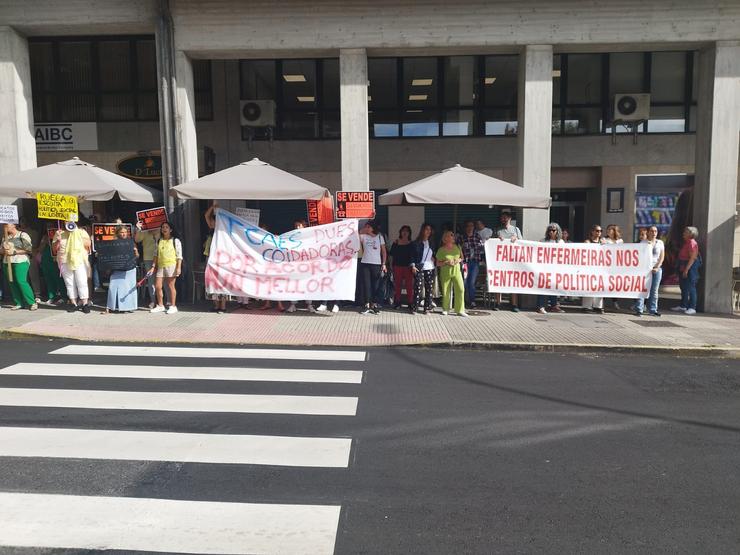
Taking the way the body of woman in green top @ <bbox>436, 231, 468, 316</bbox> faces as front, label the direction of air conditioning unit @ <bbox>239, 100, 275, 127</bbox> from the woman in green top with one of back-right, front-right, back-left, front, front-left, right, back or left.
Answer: back-right

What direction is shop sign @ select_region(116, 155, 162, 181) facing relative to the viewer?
toward the camera

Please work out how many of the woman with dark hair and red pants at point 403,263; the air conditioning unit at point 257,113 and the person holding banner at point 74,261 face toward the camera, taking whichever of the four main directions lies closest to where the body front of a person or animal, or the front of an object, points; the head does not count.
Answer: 3

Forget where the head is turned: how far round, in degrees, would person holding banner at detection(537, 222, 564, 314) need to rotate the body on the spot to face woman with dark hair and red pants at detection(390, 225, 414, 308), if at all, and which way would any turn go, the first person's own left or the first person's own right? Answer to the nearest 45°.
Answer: approximately 90° to the first person's own right

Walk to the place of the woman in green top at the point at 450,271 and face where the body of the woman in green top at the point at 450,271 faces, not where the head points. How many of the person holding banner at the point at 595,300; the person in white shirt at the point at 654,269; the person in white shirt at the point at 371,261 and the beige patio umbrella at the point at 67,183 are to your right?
2

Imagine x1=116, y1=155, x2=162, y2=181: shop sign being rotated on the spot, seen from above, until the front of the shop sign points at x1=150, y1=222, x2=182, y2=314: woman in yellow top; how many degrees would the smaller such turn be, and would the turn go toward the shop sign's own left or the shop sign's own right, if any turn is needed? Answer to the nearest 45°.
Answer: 0° — it already faces them

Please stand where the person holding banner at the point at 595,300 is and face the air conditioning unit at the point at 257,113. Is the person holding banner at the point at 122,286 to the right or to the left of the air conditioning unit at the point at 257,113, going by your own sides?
left

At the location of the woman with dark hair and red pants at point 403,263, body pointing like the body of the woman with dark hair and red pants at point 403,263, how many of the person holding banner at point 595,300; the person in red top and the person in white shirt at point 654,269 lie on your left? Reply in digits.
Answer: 3

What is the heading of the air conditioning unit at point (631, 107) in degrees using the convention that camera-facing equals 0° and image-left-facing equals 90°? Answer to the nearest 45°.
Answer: approximately 0°

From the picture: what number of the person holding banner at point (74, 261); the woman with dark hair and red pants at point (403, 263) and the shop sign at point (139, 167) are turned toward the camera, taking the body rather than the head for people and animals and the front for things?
3

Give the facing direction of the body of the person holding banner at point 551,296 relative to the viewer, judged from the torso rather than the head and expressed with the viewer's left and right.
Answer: facing the viewer

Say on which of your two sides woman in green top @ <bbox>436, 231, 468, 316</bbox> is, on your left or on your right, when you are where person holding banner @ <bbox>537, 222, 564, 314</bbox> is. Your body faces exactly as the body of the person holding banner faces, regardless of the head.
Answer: on your right

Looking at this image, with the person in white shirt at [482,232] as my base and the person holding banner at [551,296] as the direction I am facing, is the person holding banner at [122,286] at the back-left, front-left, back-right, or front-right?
back-right
